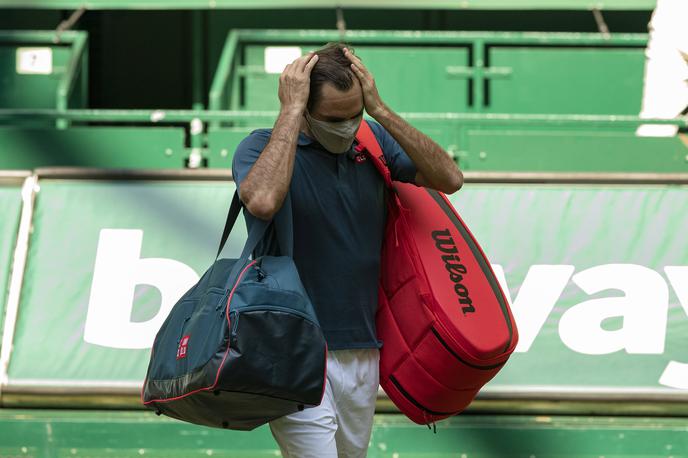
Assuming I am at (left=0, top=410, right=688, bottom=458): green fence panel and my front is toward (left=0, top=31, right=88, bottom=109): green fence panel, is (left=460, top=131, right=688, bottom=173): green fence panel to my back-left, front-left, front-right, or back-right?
front-right

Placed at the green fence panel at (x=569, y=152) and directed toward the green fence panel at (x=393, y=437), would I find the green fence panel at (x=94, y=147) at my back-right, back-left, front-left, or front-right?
front-right

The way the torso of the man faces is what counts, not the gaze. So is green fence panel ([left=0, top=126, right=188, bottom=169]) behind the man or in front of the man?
behind

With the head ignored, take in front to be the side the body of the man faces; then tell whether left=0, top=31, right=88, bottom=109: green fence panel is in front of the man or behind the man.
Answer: behind

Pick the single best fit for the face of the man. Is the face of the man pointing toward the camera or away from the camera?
toward the camera

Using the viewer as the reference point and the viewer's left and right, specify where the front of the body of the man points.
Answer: facing the viewer and to the right of the viewer

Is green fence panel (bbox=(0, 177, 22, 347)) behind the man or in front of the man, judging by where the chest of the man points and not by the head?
behind

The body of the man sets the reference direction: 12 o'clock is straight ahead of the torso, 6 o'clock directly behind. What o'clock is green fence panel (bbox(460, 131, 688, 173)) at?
The green fence panel is roughly at 8 o'clock from the man.
